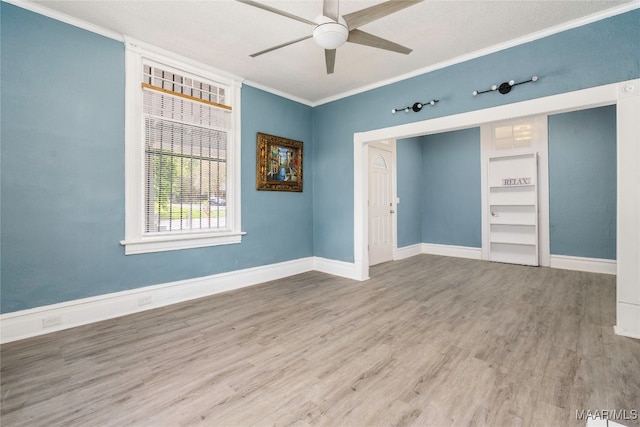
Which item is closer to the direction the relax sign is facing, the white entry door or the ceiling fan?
the ceiling fan

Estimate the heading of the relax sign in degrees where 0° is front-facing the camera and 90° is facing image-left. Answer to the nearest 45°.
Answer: approximately 0°

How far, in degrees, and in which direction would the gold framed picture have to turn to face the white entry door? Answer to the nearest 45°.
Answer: approximately 90° to its left

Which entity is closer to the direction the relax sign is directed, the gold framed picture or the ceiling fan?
the ceiling fan

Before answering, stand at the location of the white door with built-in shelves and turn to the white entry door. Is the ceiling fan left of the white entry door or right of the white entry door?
left

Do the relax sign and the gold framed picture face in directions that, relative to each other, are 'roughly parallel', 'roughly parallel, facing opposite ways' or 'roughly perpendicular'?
roughly perpendicular

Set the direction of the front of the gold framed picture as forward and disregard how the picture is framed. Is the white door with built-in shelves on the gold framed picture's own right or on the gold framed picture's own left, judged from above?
on the gold framed picture's own left

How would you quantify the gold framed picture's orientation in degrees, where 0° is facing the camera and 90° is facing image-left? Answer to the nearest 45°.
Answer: approximately 315°
